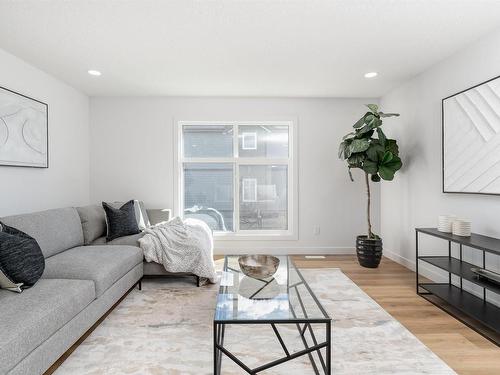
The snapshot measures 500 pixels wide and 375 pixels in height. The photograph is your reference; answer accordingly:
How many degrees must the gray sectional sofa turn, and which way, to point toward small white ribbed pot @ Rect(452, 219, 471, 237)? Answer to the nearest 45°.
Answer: approximately 45° to its left

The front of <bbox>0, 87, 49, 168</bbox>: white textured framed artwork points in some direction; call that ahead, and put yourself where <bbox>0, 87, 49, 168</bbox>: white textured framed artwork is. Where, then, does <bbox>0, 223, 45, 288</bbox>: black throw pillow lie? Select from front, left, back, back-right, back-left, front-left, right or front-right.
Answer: front-right

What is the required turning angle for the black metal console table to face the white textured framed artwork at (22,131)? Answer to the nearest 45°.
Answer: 0° — it already faces it

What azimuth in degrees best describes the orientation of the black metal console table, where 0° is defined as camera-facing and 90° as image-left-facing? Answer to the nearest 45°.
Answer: approximately 45°

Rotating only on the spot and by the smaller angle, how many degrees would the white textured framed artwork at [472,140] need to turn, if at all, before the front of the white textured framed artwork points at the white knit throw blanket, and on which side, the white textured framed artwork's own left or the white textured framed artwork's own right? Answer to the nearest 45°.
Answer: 0° — it already faces it

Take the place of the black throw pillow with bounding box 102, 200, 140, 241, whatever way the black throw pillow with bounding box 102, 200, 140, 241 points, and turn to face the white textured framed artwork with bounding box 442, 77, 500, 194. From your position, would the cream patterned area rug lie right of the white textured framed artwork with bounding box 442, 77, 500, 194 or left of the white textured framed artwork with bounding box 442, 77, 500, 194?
right

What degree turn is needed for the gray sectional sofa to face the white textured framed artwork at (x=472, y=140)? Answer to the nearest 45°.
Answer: approximately 45° to its left

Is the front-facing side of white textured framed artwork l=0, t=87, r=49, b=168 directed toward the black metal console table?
yes

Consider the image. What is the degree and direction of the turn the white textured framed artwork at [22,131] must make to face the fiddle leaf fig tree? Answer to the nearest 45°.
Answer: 0° — it already faces it
